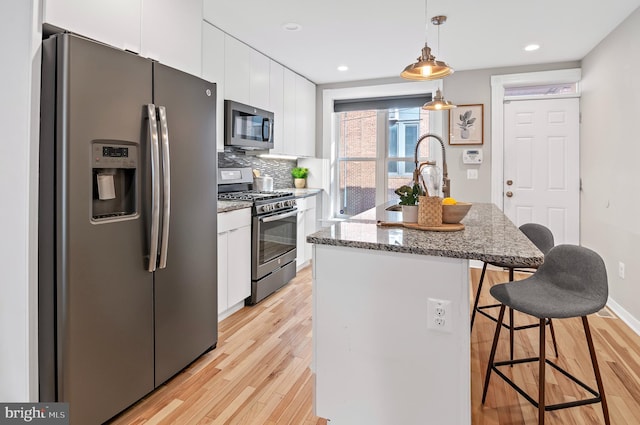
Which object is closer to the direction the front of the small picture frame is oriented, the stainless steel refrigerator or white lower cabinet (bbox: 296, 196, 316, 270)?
the stainless steel refrigerator

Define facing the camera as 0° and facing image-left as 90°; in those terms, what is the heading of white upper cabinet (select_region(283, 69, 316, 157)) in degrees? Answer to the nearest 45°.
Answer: approximately 315°

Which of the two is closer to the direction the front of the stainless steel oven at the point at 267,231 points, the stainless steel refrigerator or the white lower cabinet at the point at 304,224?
the stainless steel refrigerator

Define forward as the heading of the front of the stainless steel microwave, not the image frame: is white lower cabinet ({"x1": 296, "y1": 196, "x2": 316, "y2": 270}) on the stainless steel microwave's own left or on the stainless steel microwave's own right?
on the stainless steel microwave's own left

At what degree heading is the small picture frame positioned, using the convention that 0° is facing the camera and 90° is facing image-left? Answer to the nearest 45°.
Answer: approximately 0°

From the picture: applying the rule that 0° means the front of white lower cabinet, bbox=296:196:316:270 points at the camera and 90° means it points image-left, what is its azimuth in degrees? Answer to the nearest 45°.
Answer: approximately 315°
